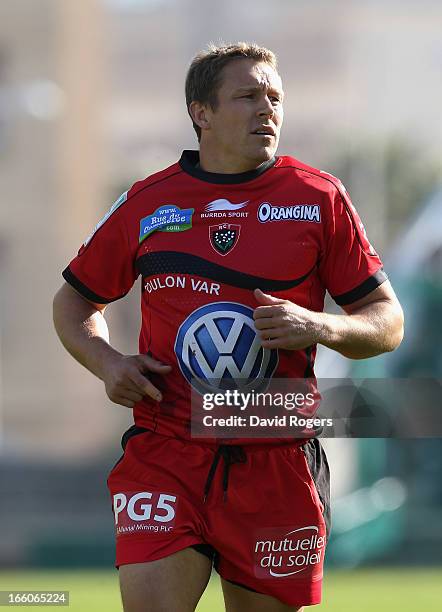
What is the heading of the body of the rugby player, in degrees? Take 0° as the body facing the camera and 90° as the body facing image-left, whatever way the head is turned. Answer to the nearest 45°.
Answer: approximately 0°

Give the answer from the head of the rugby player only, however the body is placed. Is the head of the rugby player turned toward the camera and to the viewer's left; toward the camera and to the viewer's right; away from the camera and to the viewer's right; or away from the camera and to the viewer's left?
toward the camera and to the viewer's right
